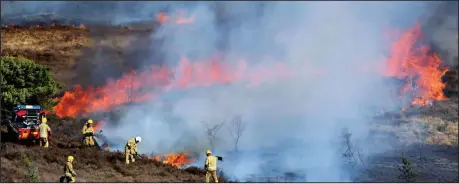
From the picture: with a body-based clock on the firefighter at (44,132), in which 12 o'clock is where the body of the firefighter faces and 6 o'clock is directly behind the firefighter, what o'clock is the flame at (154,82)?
The flame is roughly at 1 o'clock from the firefighter.

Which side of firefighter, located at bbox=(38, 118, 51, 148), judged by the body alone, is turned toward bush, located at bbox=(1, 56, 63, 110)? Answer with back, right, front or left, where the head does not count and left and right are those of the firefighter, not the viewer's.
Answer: front

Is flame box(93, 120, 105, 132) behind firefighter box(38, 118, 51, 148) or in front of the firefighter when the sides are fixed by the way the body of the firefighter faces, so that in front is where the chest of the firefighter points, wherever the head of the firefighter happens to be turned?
in front

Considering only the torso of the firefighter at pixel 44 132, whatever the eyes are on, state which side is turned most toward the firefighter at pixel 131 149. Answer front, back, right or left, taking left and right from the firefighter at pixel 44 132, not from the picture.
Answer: right

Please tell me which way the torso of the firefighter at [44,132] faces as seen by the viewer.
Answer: away from the camera

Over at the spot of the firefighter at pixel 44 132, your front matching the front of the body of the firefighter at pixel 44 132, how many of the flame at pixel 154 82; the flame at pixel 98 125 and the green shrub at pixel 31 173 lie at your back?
1

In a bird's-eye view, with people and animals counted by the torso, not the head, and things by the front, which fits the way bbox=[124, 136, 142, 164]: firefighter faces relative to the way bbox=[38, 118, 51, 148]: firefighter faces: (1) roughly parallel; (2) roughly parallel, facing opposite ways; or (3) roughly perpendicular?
roughly perpendicular

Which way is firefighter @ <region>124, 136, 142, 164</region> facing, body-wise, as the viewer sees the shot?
to the viewer's right

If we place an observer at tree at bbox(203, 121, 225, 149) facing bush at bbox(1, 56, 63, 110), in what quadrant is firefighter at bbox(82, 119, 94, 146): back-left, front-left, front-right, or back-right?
front-left

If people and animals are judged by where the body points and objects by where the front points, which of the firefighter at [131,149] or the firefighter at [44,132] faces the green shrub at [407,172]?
the firefighter at [131,149]

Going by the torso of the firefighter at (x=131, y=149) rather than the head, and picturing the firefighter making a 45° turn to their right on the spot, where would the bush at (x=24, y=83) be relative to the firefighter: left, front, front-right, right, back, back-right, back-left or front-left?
back
